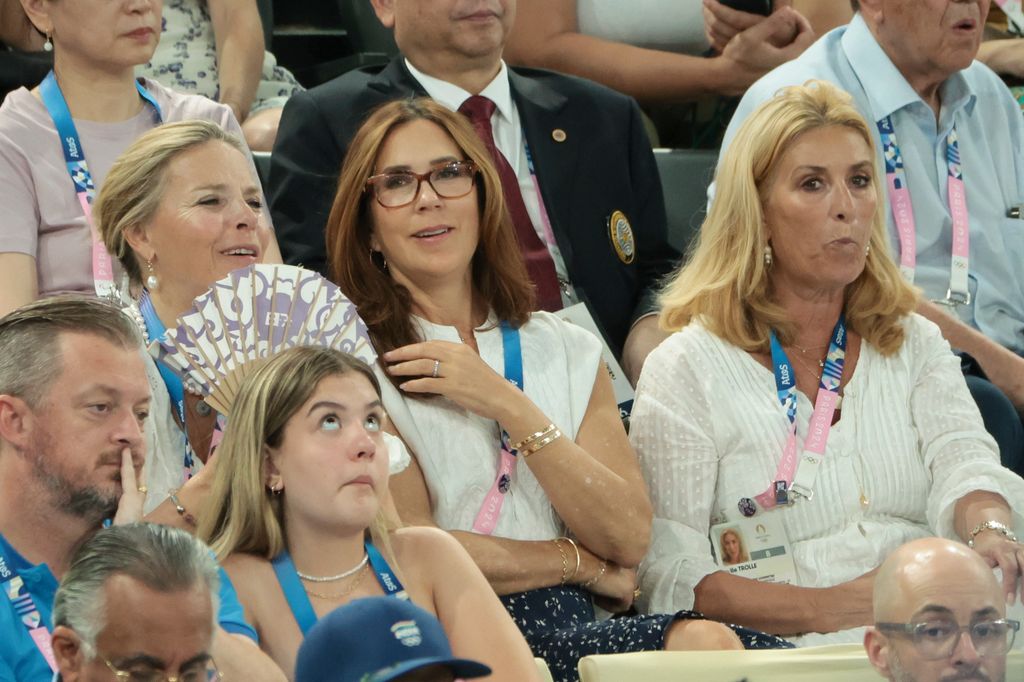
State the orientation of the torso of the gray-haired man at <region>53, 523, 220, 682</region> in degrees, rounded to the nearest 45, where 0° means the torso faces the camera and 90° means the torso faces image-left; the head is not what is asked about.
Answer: approximately 315°

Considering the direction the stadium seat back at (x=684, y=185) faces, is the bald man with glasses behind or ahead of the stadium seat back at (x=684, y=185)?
ahead

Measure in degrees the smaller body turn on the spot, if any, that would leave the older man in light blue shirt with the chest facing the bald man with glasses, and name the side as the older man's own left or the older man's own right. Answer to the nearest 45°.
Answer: approximately 45° to the older man's own right

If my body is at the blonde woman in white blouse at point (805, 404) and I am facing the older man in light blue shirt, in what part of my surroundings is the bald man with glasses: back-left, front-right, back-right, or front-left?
back-right

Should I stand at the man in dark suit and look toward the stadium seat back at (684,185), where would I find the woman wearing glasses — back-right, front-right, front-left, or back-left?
back-right

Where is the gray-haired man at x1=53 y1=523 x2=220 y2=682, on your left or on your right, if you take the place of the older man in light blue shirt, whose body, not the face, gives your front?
on your right

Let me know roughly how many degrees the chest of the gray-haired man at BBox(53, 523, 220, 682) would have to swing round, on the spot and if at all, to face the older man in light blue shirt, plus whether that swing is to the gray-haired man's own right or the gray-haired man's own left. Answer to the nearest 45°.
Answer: approximately 90° to the gray-haired man's own left

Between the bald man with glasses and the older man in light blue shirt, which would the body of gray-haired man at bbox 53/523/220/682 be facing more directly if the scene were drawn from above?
the bald man with glasses

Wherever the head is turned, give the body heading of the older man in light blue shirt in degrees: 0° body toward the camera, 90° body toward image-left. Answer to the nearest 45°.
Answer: approximately 315°

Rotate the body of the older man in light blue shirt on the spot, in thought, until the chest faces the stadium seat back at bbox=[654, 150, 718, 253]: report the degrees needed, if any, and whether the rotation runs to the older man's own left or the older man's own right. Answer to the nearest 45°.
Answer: approximately 135° to the older man's own right
